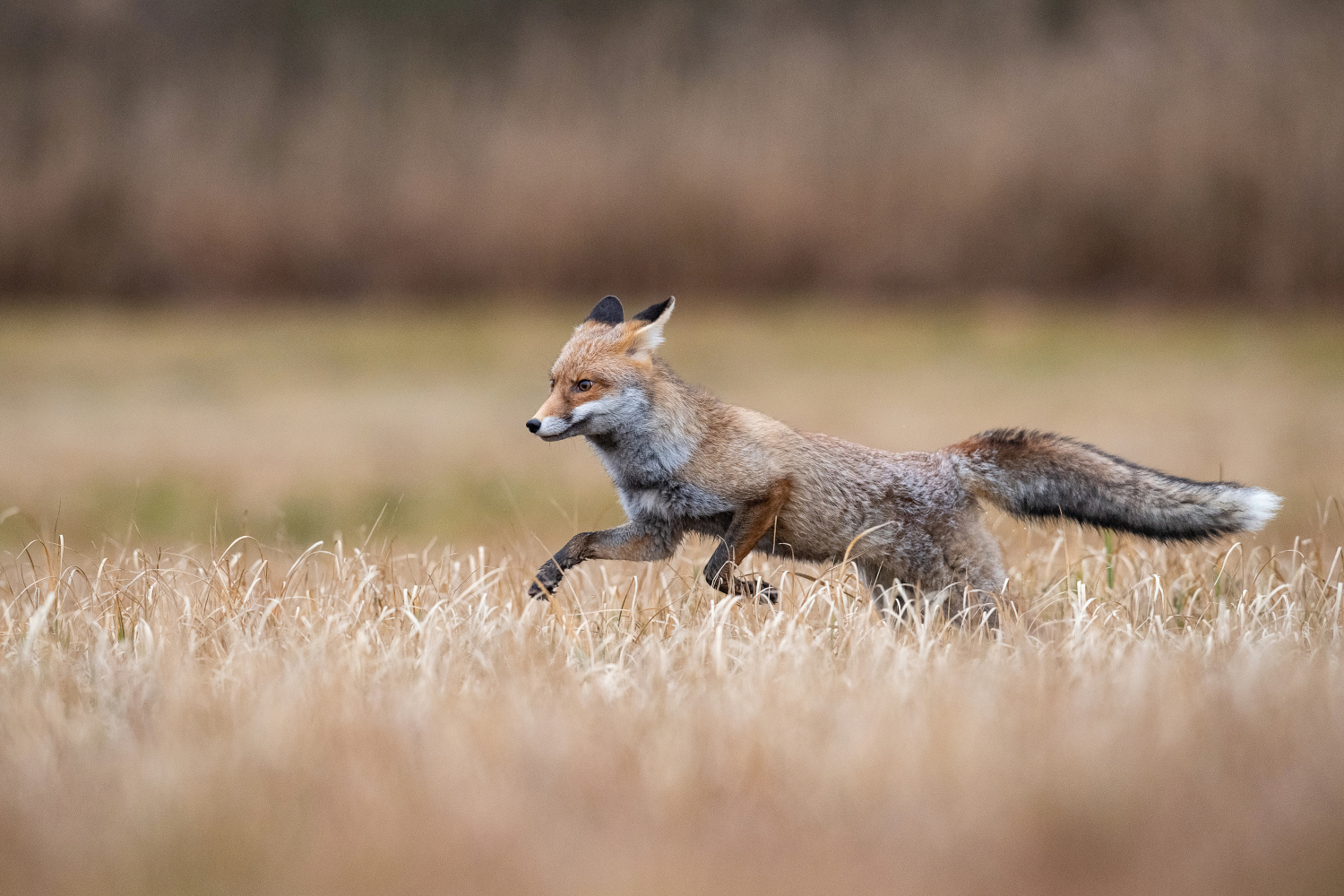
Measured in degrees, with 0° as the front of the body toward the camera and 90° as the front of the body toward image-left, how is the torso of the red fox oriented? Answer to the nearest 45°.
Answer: approximately 90°
